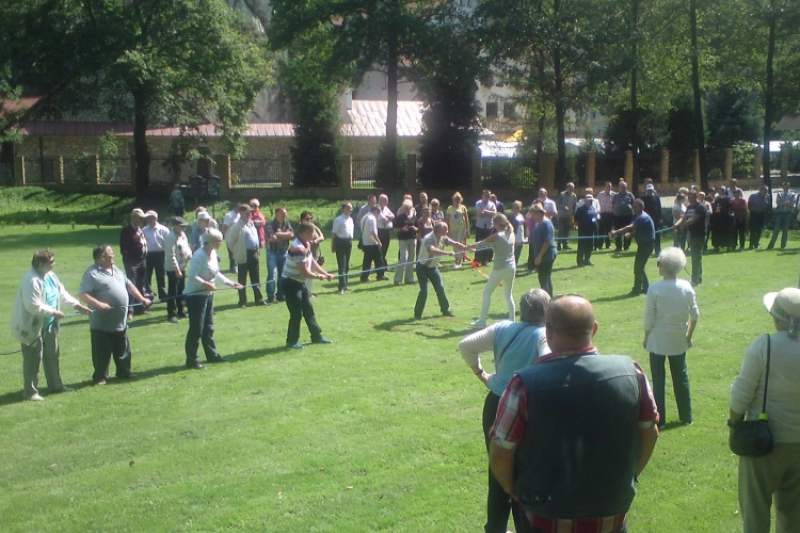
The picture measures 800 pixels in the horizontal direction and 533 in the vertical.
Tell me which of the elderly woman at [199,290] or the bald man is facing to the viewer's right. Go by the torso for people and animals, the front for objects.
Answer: the elderly woman

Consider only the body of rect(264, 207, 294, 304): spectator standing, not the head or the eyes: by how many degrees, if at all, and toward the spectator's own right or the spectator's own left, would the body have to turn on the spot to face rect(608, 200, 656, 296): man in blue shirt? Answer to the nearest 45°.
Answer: approximately 45° to the spectator's own left

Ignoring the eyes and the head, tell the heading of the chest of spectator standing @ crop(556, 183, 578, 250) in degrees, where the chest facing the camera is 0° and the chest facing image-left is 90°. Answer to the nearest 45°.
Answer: approximately 0°

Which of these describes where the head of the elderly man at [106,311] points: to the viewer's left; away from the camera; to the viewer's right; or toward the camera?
to the viewer's right

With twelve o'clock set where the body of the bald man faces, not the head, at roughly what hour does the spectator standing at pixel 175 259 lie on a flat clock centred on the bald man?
The spectator standing is roughly at 11 o'clock from the bald man.

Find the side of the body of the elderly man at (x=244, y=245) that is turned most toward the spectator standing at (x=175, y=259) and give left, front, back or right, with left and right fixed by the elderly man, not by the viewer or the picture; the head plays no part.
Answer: right

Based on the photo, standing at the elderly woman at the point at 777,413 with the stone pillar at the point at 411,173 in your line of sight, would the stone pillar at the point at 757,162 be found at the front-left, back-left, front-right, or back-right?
front-right

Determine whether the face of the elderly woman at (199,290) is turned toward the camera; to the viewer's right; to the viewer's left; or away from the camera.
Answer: to the viewer's right

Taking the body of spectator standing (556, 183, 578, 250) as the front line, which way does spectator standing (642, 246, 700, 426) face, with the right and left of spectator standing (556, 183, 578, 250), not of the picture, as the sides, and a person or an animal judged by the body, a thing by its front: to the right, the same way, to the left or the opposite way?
the opposite way

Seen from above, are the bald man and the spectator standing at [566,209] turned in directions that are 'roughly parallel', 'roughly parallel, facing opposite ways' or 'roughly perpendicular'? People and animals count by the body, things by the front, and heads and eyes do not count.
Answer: roughly parallel, facing opposite ways

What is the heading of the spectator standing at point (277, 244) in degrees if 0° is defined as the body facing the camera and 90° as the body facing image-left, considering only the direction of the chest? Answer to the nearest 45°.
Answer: approximately 315°

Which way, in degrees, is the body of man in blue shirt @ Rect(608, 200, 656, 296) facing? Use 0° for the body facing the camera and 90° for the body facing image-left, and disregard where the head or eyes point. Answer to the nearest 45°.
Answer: approximately 90°

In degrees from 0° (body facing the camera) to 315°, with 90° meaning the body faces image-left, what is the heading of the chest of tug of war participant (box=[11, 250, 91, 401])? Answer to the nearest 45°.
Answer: approximately 315°

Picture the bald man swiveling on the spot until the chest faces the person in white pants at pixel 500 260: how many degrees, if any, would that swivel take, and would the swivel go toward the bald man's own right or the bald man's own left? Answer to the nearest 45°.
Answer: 0° — they already face them

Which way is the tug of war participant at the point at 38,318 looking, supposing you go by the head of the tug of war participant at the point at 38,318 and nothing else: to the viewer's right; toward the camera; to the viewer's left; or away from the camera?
to the viewer's right

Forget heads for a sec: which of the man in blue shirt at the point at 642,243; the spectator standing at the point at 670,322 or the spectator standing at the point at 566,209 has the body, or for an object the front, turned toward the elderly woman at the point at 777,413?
the spectator standing at the point at 566,209

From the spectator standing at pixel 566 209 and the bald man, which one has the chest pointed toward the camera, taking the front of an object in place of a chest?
the spectator standing

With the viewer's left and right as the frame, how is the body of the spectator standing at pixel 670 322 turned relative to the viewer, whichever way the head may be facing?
facing away from the viewer
